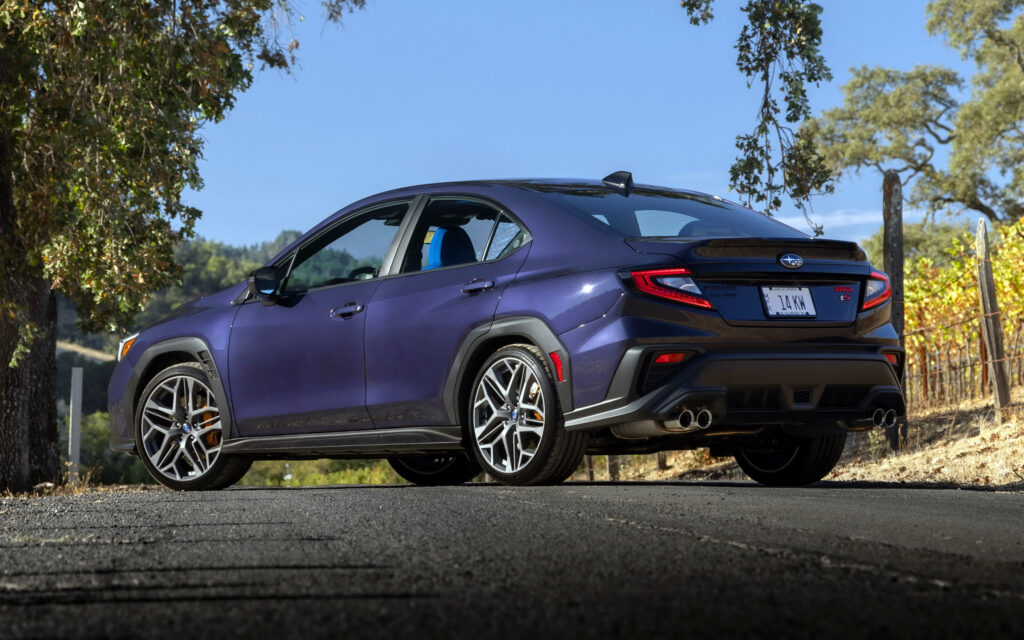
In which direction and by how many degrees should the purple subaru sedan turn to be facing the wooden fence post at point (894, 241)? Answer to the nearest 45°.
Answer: approximately 90° to its right

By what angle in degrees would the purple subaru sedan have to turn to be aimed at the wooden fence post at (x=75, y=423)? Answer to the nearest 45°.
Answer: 0° — it already faces it

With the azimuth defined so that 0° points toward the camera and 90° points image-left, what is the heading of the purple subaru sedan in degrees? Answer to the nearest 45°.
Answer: approximately 135°

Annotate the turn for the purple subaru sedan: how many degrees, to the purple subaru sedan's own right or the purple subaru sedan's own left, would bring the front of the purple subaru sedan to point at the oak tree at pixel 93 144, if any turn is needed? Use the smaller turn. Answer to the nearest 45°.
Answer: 0° — it already faces it

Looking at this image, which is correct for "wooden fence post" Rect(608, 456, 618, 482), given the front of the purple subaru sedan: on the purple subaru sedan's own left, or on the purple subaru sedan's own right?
on the purple subaru sedan's own right

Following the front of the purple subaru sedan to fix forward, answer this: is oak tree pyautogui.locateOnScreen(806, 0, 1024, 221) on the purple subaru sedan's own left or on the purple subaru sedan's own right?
on the purple subaru sedan's own right

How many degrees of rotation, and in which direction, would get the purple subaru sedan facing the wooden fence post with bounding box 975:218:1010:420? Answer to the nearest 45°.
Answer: approximately 90° to its right
